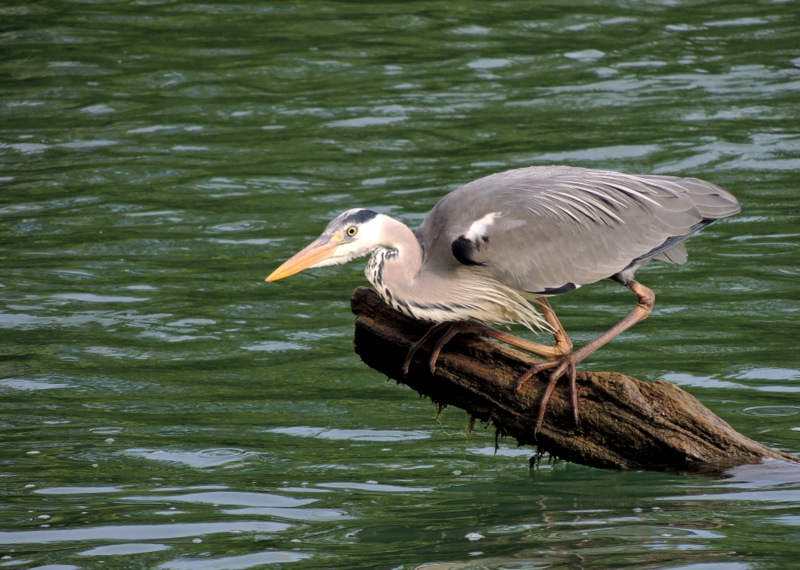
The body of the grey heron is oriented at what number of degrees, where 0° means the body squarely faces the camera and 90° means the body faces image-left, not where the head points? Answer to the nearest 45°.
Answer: approximately 90°
